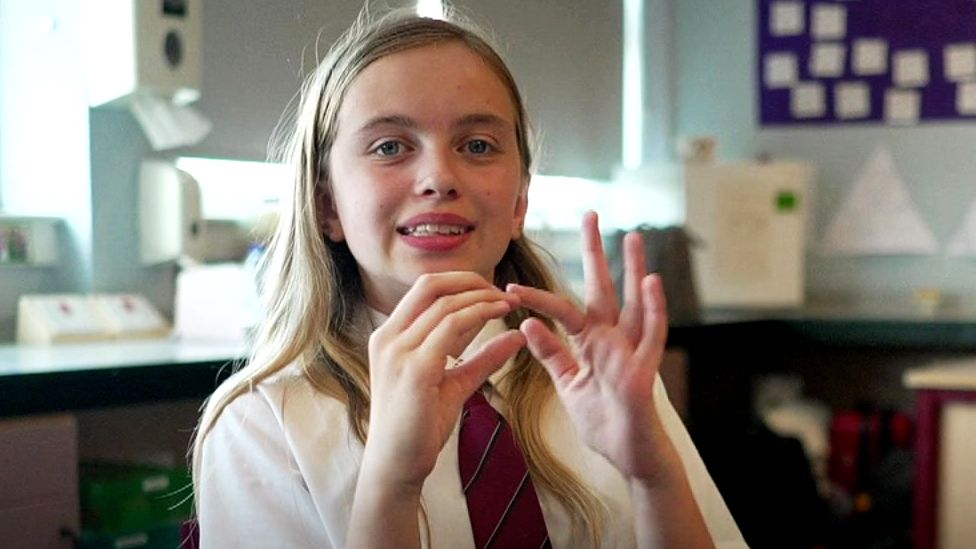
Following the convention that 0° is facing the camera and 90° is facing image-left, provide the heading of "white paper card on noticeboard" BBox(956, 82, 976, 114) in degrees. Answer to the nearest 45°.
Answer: approximately 0°

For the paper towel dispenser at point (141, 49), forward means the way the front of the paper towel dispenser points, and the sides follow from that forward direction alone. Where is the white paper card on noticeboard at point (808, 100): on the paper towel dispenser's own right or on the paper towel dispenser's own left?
on the paper towel dispenser's own left

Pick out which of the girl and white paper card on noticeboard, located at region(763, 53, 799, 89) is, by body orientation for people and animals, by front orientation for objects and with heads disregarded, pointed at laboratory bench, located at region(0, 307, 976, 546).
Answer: the white paper card on noticeboard
